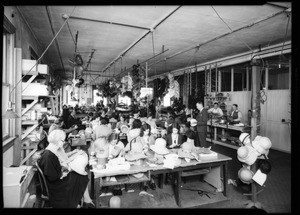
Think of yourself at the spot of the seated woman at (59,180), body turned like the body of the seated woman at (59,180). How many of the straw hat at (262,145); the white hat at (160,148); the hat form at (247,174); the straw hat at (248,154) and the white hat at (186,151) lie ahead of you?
5

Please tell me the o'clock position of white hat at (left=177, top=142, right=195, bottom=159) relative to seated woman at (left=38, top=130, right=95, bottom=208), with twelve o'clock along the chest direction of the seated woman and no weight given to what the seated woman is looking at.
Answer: The white hat is roughly at 12 o'clock from the seated woman.

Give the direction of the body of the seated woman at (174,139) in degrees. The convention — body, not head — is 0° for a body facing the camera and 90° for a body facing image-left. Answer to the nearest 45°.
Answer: approximately 0°

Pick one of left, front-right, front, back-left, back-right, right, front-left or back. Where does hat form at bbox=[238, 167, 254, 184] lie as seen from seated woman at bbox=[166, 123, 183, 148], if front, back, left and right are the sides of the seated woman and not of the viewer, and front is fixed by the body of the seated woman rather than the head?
front-left

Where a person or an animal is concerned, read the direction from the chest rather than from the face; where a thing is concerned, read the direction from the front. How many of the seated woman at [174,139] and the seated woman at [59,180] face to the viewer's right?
1

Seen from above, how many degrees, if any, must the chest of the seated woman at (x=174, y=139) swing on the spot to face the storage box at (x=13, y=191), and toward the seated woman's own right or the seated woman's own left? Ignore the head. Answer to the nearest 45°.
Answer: approximately 45° to the seated woman's own right

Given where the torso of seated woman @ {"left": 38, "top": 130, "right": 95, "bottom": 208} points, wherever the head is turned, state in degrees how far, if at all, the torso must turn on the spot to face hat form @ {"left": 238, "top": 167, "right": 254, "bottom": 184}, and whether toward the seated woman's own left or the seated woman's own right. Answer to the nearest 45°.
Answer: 0° — they already face it

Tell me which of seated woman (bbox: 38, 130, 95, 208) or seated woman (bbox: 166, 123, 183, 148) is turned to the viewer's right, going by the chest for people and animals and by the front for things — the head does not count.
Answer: seated woman (bbox: 38, 130, 95, 208)

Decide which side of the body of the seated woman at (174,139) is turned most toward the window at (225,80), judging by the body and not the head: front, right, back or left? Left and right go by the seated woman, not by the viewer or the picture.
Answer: back

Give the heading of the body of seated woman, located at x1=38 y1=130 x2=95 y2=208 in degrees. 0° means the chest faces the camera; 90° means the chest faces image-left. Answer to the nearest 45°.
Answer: approximately 270°
